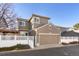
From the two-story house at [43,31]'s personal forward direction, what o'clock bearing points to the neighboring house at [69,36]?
The neighboring house is roughly at 9 o'clock from the two-story house.

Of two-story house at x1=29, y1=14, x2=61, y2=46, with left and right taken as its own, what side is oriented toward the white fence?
right

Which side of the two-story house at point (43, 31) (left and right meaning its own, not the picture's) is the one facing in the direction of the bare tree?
right

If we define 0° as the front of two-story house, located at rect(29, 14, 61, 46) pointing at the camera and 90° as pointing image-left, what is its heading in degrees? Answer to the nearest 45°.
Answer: approximately 0°

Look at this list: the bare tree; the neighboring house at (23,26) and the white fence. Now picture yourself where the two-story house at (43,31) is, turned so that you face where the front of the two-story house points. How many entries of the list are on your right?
3

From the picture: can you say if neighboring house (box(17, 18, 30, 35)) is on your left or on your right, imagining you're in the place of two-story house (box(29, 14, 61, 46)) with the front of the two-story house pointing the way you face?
on your right
